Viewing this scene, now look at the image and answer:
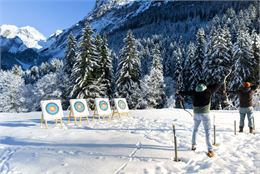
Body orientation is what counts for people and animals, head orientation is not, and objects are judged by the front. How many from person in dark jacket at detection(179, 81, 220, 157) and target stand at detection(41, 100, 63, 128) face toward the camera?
1

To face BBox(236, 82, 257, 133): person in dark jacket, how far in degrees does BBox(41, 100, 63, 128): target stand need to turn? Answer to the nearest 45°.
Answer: approximately 45° to its left

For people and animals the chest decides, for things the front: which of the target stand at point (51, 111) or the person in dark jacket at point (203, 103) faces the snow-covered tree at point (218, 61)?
the person in dark jacket

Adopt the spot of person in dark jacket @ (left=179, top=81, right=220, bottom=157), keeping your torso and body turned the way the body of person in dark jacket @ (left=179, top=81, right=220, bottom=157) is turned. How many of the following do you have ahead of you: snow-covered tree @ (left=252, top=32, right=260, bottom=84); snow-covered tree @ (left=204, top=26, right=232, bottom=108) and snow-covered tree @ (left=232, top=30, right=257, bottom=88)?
3

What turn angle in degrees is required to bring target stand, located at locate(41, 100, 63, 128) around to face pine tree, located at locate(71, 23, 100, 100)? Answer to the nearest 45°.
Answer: approximately 180°

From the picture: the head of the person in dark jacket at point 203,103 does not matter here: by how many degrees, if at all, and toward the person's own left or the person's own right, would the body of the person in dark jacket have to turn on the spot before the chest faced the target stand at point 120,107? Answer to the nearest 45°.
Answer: approximately 45° to the person's own left

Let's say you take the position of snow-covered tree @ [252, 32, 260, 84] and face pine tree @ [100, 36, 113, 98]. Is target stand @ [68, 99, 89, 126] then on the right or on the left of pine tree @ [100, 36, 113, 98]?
left

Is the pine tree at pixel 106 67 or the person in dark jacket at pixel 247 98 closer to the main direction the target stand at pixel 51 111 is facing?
the person in dark jacket

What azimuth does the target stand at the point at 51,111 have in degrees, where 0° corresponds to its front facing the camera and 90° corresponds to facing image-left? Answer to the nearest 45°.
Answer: approximately 0°

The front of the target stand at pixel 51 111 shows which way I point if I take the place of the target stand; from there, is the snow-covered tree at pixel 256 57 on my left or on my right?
on my left

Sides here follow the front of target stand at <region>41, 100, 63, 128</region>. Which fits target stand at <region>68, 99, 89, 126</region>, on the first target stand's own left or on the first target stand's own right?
on the first target stand's own left

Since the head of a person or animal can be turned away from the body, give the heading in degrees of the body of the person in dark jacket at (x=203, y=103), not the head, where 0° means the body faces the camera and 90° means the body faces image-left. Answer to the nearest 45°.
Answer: approximately 180°
